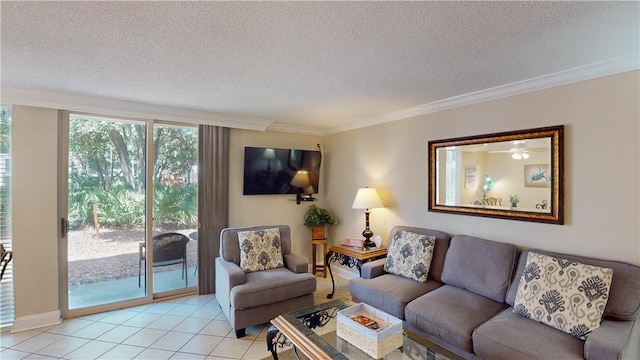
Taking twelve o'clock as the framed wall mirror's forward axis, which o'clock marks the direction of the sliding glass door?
The sliding glass door is roughly at 1 o'clock from the framed wall mirror.

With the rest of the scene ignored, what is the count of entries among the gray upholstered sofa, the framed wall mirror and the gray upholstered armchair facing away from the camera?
0

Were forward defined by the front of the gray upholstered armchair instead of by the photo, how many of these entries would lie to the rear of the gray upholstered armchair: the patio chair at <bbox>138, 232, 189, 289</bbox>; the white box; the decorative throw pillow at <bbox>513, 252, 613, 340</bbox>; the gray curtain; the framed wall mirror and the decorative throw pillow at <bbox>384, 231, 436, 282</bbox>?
2

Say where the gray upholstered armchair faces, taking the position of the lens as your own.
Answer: facing the viewer and to the right of the viewer

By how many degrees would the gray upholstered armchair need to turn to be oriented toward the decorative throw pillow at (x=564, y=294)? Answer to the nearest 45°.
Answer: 0° — it already faces it

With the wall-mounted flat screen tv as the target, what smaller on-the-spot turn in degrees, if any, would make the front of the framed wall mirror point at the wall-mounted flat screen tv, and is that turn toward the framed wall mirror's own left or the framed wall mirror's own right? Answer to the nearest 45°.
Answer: approximately 45° to the framed wall mirror's own right

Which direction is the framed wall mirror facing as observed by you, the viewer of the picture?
facing the viewer and to the left of the viewer

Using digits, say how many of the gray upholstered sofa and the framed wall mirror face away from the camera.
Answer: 0

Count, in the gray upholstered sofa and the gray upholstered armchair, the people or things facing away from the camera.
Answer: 0

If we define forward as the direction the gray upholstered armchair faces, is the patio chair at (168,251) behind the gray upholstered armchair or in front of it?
behind

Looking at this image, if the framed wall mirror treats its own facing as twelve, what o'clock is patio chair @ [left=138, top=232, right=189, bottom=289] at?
The patio chair is roughly at 1 o'clock from the framed wall mirror.

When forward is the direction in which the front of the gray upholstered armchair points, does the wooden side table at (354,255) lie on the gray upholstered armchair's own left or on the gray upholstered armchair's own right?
on the gray upholstered armchair's own left

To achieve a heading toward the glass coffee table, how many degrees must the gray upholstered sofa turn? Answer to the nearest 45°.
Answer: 0° — it already faces it

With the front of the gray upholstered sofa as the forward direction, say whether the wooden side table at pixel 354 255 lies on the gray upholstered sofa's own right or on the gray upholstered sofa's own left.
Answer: on the gray upholstered sofa's own right
